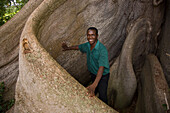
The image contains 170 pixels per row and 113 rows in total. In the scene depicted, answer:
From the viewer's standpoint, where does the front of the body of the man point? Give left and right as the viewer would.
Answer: facing the viewer and to the left of the viewer
